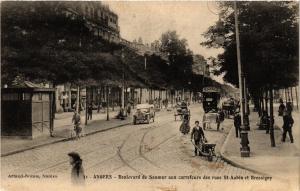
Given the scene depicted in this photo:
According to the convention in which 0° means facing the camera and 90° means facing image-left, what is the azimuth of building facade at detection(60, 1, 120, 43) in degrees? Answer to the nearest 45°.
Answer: approximately 315°

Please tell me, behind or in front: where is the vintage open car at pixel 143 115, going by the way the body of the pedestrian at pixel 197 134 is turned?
behind

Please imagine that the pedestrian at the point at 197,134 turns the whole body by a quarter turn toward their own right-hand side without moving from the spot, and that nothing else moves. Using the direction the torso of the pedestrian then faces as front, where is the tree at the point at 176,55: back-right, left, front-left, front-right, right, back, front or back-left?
right

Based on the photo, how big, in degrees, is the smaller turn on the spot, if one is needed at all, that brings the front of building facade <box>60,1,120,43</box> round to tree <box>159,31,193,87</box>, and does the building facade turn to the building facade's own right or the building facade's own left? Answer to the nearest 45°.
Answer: approximately 90° to the building facade's own left

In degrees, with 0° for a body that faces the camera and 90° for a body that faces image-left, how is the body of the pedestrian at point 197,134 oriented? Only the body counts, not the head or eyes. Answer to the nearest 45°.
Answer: approximately 0°
